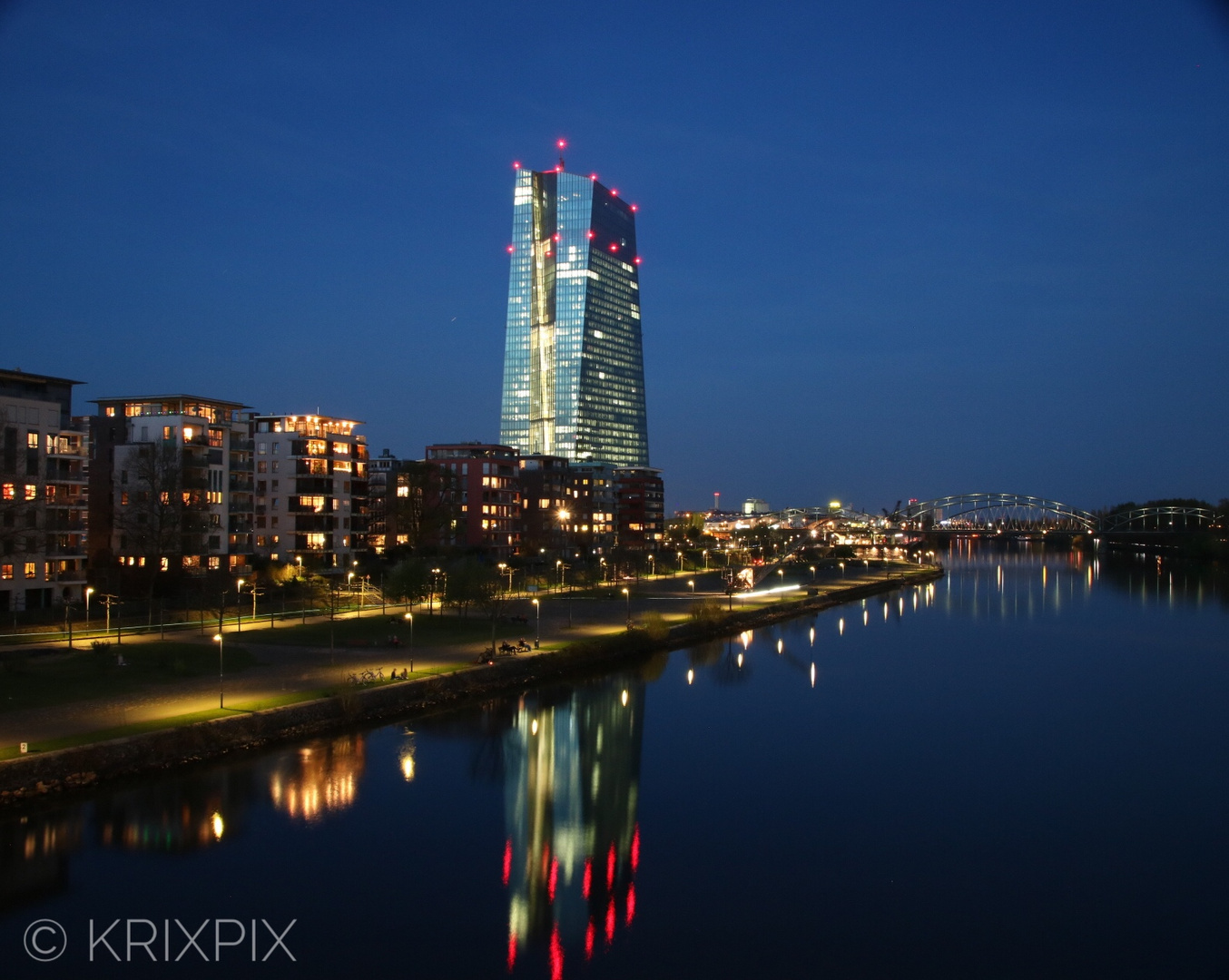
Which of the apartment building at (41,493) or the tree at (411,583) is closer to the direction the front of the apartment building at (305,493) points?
the tree

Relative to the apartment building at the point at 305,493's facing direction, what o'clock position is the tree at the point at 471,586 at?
The tree is roughly at 1 o'clock from the apartment building.

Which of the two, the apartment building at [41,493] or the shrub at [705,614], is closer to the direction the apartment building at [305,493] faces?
the shrub

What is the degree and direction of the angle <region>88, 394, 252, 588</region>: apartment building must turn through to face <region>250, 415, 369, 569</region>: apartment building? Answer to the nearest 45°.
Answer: approximately 90° to its left

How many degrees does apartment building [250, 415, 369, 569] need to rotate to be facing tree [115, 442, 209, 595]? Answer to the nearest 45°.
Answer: approximately 90° to its right

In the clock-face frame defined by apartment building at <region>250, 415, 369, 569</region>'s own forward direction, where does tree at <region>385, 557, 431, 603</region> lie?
The tree is roughly at 1 o'clock from the apartment building.

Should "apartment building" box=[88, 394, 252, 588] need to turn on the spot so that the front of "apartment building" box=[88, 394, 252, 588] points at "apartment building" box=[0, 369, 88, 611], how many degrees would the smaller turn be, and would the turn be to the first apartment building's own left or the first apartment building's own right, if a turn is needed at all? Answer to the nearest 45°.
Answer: approximately 90° to the first apartment building's own right

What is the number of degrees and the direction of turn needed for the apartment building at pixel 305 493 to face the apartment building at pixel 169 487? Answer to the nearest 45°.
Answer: approximately 90° to its right

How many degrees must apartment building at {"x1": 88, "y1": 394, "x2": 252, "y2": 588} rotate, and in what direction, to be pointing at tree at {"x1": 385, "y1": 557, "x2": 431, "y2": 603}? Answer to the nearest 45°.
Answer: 0° — it already faces it

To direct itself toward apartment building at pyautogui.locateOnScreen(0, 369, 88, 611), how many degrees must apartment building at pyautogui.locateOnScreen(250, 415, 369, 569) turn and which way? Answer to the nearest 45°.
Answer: approximately 90° to its right

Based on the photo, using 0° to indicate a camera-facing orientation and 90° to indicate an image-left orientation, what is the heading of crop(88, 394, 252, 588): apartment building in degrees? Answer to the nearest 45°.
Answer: approximately 315°
